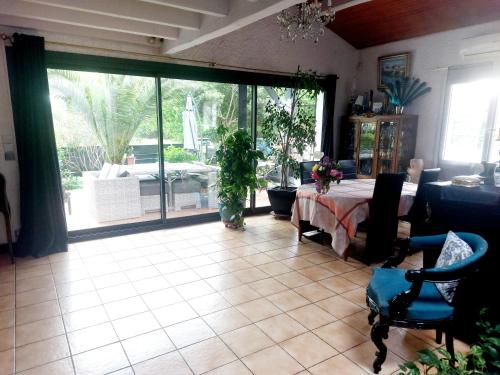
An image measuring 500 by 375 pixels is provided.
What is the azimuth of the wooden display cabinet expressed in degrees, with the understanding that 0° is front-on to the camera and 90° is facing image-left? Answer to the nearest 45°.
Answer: approximately 0°

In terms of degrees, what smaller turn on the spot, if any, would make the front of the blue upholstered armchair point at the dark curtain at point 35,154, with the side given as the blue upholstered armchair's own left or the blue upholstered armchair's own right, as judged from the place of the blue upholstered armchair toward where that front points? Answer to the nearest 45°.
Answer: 0° — it already faces it

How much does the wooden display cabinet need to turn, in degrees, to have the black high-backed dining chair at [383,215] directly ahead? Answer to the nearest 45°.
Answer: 0° — it already faces it

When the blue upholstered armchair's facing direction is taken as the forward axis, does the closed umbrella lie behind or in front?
in front

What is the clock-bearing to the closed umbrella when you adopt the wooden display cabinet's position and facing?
The closed umbrella is roughly at 2 o'clock from the wooden display cabinet.

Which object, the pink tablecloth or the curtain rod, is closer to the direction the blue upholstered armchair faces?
the curtain rod

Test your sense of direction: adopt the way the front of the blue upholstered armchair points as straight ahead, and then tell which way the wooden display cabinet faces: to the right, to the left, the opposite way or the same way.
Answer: to the left

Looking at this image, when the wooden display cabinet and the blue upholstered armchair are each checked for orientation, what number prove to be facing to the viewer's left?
1

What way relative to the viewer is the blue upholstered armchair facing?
to the viewer's left

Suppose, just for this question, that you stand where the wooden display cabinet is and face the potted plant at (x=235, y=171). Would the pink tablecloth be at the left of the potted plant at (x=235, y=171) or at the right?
left

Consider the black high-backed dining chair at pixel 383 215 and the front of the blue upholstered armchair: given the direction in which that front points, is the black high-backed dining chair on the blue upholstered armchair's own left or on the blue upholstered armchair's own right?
on the blue upholstered armchair's own right

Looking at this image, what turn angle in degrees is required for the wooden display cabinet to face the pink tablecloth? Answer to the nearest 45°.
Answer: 0° — it already faces it

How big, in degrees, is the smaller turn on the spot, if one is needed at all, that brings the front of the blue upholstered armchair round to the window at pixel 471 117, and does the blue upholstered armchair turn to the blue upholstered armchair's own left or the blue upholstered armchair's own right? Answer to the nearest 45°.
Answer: approximately 90° to the blue upholstered armchair's own right
